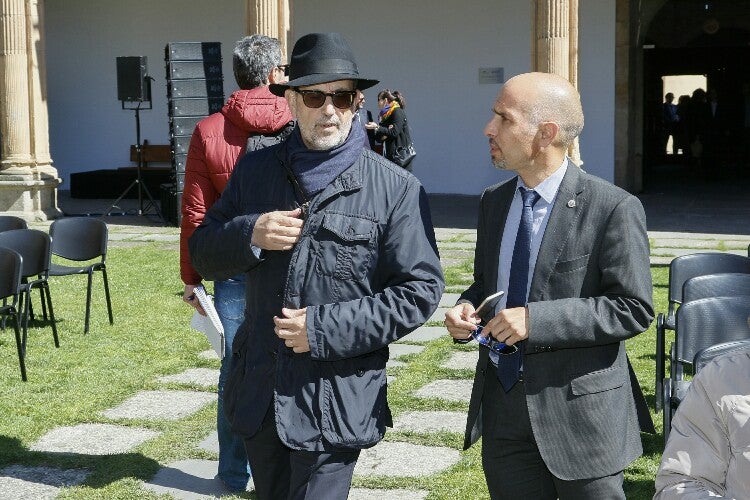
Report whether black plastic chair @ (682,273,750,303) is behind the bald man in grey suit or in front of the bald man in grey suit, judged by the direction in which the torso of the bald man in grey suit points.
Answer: behind

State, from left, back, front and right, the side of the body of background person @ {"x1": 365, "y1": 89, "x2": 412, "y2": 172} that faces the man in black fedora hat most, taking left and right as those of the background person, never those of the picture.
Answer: left

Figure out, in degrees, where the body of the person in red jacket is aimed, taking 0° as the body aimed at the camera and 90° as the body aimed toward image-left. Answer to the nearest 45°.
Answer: approximately 225°

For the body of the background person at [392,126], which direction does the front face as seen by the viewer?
to the viewer's left

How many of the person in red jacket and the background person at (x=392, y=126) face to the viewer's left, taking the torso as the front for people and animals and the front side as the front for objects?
1

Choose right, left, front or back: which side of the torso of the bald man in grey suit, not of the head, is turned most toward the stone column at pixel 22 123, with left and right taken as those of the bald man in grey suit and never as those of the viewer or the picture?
right

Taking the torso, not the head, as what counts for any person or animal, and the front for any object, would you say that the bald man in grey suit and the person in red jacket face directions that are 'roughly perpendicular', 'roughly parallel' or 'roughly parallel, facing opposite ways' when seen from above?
roughly parallel, facing opposite ways

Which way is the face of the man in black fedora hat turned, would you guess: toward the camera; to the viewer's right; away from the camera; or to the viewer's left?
toward the camera

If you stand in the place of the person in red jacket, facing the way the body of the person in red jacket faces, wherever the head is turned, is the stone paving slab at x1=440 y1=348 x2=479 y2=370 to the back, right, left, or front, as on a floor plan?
front

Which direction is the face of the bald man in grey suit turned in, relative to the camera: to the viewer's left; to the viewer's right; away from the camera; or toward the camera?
to the viewer's left

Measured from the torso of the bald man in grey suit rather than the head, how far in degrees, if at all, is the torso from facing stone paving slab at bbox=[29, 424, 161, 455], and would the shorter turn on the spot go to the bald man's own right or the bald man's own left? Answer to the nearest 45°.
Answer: approximately 90° to the bald man's own right
